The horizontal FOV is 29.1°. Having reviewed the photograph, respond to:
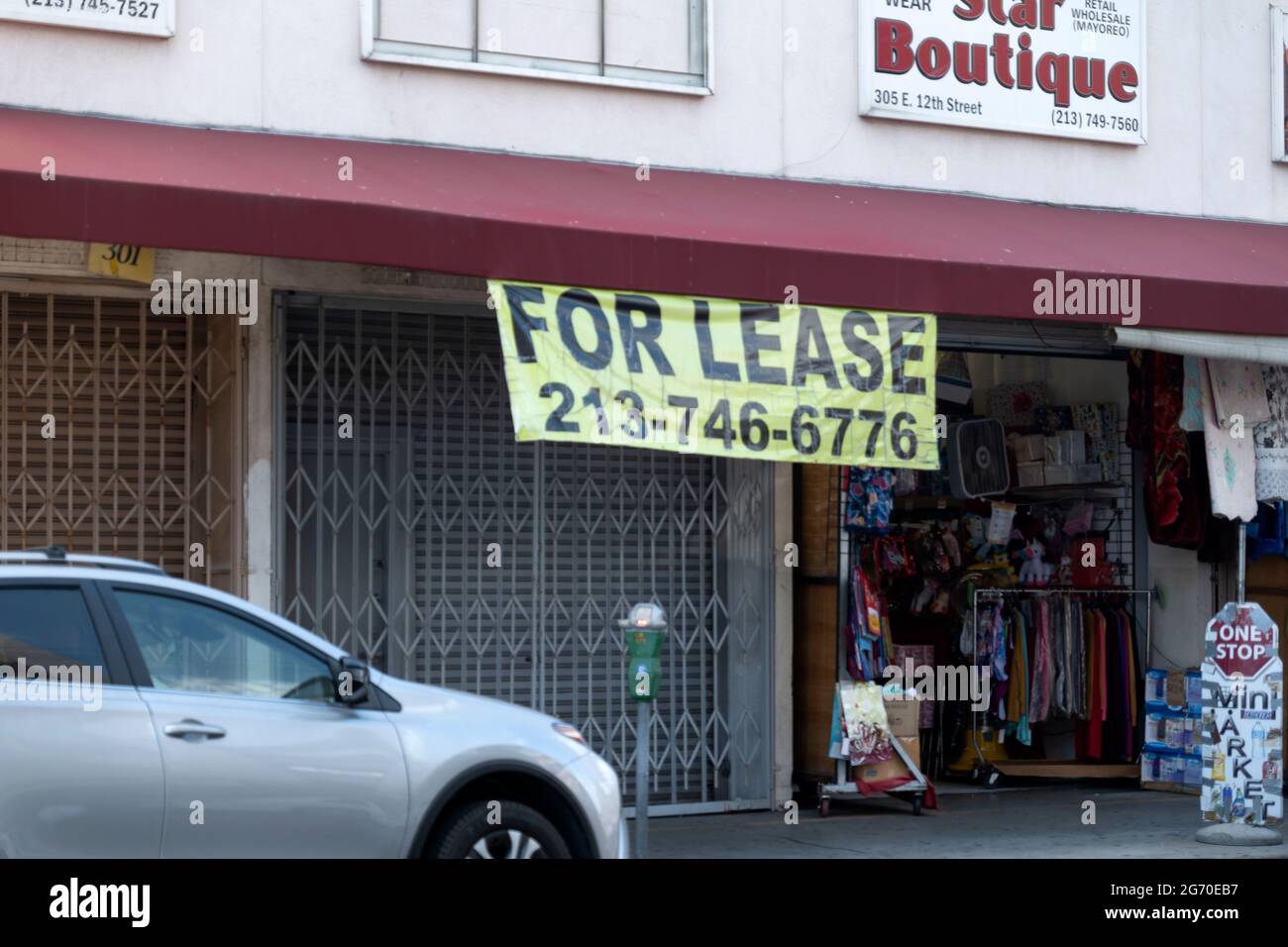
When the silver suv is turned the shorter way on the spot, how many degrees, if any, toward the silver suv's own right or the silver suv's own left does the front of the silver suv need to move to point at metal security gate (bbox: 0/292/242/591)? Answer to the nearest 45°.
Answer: approximately 90° to the silver suv's own left

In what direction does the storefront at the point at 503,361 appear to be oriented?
toward the camera

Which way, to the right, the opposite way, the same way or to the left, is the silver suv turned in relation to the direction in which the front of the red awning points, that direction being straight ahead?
to the left

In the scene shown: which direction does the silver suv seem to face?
to the viewer's right

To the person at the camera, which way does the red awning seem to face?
facing the viewer

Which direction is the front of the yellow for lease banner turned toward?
toward the camera

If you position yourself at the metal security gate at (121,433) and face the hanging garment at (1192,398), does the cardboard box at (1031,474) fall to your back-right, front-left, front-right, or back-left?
front-left

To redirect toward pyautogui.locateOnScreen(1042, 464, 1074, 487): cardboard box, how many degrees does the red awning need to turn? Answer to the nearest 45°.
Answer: approximately 135° to its left
